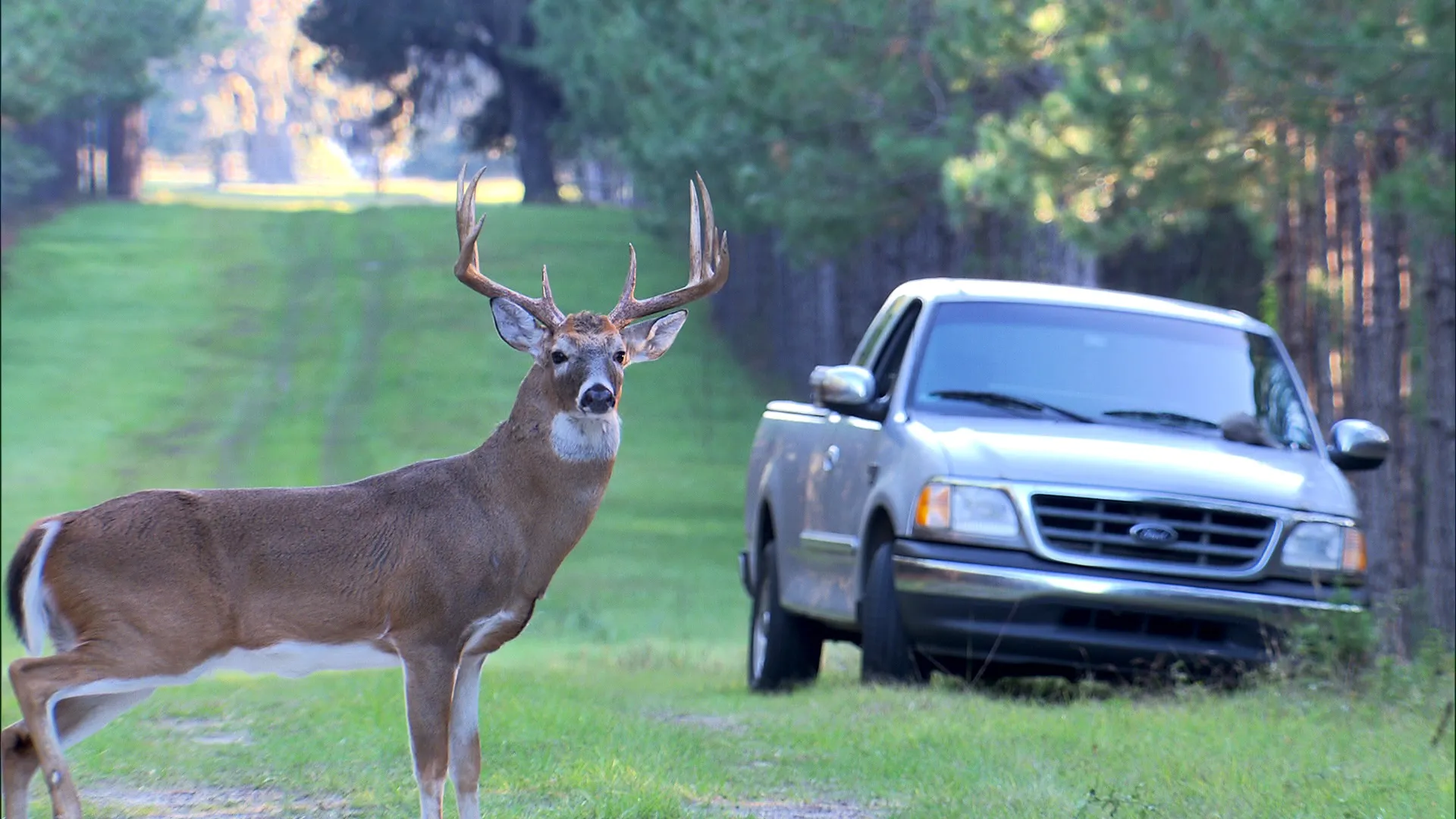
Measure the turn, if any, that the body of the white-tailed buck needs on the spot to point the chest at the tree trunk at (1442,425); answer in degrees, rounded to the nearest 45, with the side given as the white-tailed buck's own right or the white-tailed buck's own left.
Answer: approximately 45° to the white-tailed buck's own left

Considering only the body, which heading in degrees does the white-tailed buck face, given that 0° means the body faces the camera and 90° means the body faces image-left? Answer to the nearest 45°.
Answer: approximately 270°

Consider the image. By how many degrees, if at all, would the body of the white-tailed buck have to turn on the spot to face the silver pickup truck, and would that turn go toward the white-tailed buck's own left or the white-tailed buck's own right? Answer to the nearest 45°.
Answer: approximately 45° to the white-tailed buck's own left

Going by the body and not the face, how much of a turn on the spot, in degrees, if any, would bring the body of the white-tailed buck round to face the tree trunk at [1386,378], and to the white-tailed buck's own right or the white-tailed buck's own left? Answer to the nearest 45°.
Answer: approximately 45° to the white-tailed buck's own left
